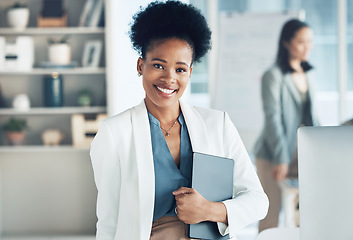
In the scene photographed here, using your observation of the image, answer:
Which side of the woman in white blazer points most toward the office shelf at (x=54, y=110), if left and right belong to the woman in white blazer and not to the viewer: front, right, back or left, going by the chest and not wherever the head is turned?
back

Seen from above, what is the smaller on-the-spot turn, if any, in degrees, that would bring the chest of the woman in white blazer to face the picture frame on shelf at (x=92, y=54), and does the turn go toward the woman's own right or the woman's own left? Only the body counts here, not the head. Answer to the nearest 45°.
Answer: approximately 180°

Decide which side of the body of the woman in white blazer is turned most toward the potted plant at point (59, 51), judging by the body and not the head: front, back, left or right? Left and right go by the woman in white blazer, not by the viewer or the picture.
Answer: back

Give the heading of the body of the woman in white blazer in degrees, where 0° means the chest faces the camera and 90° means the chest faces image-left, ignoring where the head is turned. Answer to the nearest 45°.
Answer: approximately 0°

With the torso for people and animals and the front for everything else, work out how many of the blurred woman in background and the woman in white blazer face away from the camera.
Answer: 0

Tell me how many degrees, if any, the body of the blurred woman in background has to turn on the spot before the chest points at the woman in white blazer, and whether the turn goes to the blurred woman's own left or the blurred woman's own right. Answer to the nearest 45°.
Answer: approximately 45° to the blurred woman's own right

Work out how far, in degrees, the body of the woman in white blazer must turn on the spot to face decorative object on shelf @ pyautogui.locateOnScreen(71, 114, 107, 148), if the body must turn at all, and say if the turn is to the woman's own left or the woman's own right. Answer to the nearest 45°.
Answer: approximately 180°
